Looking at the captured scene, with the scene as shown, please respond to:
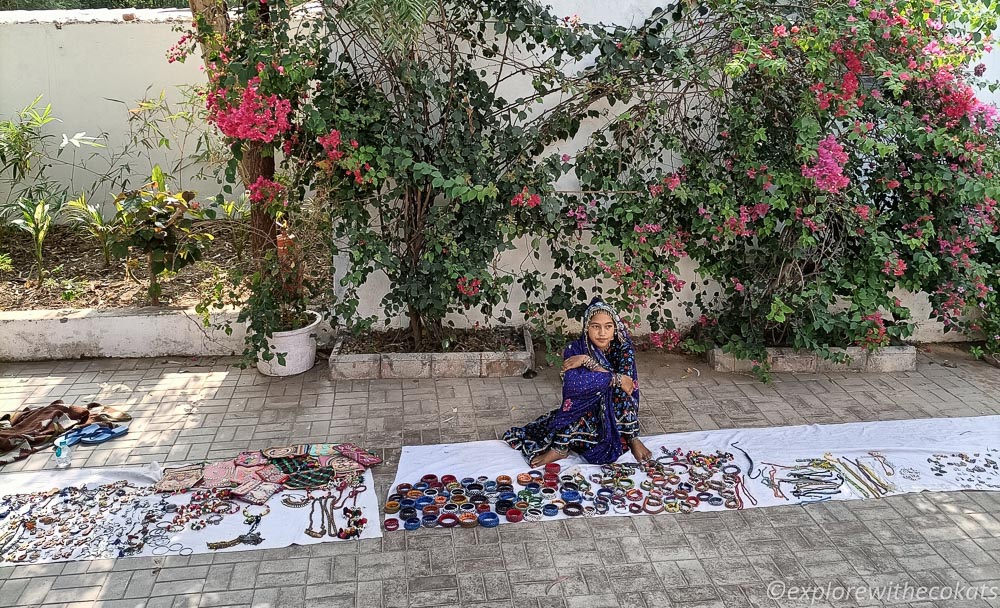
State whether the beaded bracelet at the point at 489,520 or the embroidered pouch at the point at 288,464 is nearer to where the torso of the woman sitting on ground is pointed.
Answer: the beaded bracelet

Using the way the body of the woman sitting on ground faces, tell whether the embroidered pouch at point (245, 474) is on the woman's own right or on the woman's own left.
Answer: on the woman's own right

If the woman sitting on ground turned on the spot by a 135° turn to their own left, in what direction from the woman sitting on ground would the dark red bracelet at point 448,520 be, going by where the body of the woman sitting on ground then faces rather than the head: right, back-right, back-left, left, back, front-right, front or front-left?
back

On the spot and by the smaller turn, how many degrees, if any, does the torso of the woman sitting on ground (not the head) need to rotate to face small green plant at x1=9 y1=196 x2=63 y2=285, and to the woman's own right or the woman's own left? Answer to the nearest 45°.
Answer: approximately 90° to the woman's own right

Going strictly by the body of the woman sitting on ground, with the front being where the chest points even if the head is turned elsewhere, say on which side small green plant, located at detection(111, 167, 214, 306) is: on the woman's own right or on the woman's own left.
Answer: on the woman's own right

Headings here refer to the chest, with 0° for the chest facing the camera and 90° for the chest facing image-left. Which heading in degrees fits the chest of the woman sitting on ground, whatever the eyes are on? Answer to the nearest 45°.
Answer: approximately 0°

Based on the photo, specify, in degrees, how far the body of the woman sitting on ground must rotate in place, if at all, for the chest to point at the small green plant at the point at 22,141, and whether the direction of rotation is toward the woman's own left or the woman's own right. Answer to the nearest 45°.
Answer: approximately 90° to the woman's own right

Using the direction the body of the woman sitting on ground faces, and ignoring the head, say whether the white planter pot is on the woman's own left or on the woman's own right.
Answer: on the woman's own right

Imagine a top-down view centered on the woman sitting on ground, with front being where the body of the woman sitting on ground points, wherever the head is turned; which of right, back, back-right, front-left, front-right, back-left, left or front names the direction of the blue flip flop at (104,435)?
right

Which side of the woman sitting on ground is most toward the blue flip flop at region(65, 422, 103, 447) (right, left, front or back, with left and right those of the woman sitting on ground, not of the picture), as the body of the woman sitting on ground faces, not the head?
right

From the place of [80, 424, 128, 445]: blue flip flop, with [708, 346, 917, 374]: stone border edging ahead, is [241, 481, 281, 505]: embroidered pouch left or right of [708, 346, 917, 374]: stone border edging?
right

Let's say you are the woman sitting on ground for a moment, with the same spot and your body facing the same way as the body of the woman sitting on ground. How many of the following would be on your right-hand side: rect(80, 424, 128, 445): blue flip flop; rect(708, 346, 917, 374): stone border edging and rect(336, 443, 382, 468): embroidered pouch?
2
